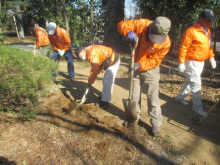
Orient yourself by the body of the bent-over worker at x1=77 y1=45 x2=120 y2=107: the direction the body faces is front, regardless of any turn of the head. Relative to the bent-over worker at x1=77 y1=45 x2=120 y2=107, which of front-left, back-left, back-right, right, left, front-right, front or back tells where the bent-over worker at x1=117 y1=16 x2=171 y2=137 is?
back-left

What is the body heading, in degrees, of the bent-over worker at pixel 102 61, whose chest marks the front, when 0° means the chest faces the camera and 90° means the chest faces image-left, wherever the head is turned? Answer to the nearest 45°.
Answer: approximately 90°

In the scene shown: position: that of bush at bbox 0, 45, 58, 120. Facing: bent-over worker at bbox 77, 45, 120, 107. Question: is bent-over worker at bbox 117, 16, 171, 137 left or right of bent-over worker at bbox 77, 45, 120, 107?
right

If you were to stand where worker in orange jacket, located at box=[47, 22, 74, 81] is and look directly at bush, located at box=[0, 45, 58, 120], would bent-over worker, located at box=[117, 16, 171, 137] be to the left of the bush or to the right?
left

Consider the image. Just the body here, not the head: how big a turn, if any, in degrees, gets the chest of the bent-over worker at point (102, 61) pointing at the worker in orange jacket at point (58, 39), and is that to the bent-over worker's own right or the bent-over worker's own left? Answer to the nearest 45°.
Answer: approximately 45° to the bent-over worker's own right

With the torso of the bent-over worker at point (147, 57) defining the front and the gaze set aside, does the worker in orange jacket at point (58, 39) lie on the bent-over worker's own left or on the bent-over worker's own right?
on the bent-over worker's own right

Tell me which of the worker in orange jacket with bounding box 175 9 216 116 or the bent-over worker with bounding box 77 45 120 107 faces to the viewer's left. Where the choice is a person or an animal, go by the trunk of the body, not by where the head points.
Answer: the bent-over worker

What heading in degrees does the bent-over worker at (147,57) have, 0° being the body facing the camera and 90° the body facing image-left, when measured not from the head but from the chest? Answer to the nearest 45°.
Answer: approximately 45°
